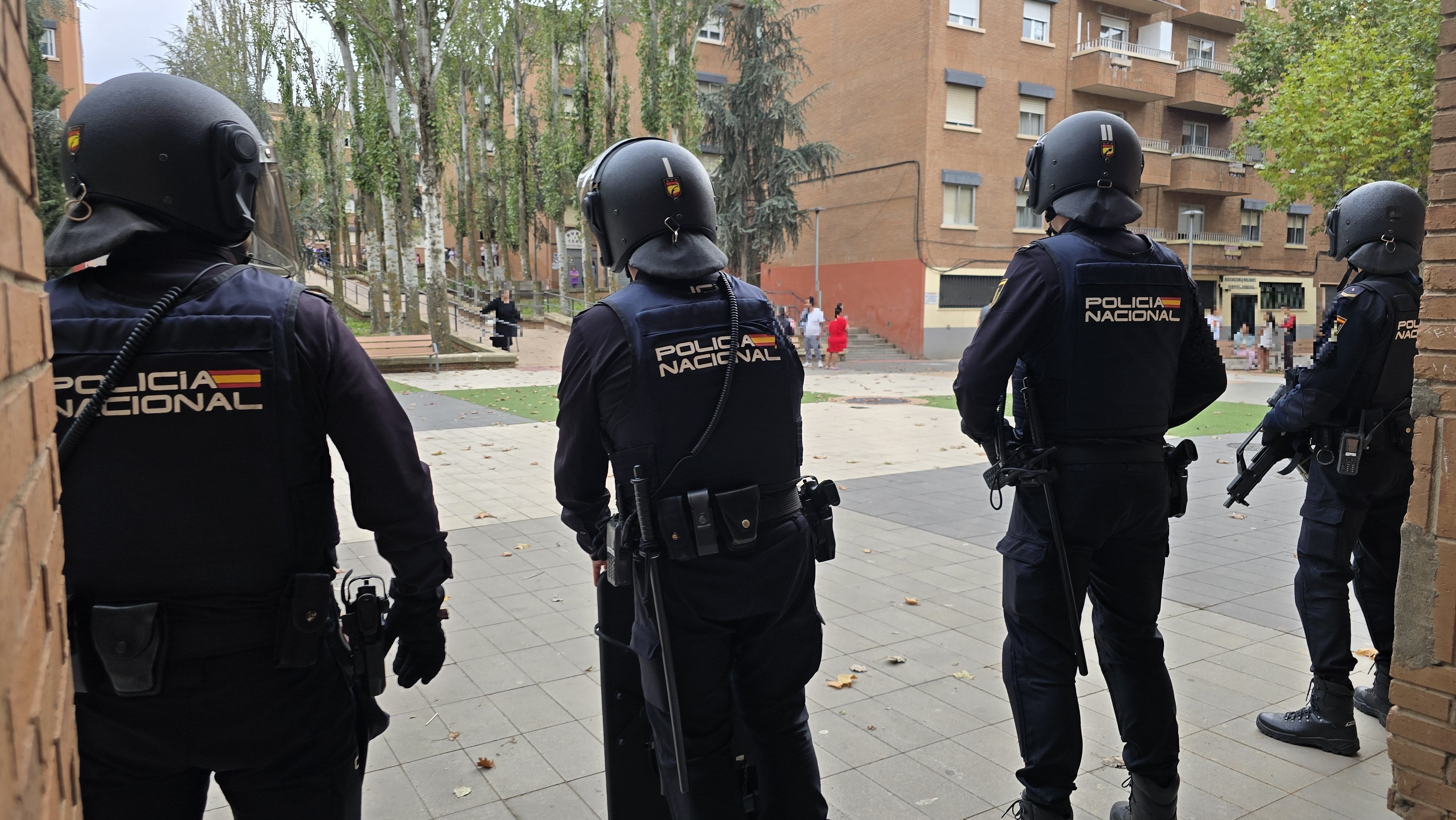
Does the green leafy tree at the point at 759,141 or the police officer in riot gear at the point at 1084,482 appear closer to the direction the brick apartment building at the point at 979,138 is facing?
the police officer in riot gear

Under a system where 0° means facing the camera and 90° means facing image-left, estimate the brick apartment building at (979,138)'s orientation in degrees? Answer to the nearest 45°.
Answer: approximately 315°

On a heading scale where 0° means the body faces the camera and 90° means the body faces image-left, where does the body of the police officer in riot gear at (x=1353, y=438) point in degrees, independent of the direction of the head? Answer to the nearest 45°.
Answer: approximately 135°

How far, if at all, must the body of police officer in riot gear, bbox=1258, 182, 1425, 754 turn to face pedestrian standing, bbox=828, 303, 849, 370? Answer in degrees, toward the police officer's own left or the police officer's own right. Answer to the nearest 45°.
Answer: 0° — they already face them

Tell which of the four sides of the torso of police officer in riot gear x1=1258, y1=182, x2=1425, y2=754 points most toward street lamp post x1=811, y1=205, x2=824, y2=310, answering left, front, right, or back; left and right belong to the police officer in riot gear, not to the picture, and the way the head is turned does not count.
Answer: front

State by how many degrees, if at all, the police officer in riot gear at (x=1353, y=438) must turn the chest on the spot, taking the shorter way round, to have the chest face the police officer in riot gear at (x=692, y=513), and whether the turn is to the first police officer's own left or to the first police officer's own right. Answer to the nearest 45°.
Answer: approximately 90° to the first police officer's own left

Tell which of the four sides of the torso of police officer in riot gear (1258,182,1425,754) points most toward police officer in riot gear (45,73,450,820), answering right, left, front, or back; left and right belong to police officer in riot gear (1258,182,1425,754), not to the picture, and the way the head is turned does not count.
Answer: left

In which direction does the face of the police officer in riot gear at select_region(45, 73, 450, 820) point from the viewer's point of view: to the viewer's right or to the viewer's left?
to the viewer's right

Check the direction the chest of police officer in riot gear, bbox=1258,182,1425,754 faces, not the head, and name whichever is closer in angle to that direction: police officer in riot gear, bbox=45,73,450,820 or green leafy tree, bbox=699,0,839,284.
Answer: the green leafy tree

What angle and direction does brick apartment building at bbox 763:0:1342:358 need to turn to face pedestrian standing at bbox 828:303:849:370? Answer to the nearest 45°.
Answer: approximately 45° to its right

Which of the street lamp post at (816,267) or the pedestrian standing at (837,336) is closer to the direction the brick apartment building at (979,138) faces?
the pedestrian standing

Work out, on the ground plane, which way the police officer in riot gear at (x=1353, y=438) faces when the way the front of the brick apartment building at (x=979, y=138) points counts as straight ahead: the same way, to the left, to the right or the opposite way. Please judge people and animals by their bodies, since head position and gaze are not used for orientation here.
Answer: the opposite way

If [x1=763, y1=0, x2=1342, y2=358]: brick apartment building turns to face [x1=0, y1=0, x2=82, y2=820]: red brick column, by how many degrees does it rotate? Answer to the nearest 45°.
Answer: approximately 45° to its right
